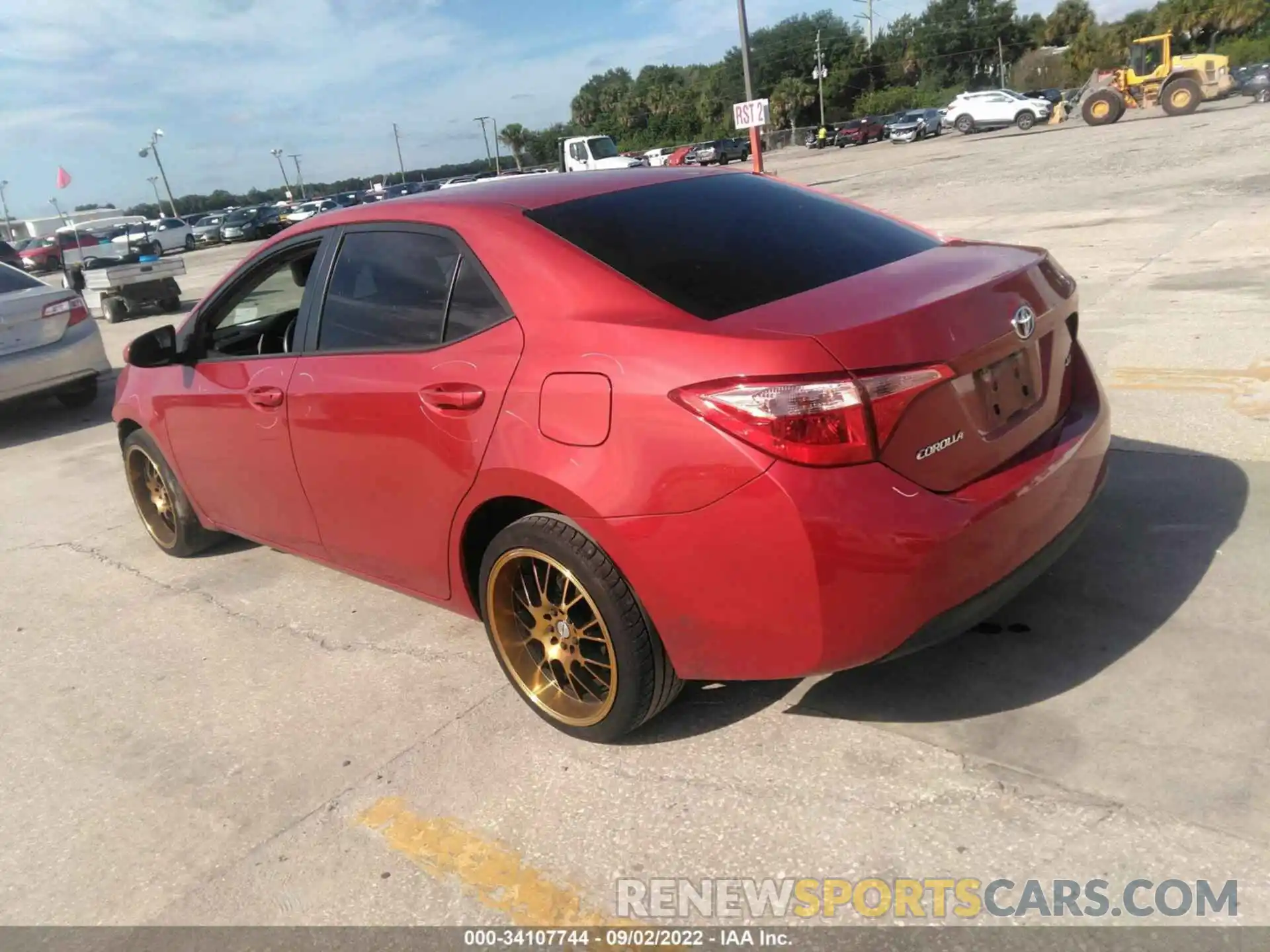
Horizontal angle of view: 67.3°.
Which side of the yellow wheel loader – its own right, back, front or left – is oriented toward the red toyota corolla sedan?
left

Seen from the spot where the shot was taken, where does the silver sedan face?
facing away from the viewer and to the left of the viewer

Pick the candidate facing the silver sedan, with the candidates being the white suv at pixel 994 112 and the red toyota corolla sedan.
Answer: the red toyota corolla sedan

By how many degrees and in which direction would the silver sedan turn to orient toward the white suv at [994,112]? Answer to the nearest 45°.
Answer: approximately 90° to its right

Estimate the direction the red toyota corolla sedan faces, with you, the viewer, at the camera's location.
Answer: facing away from the viewer and to the left of the viewer

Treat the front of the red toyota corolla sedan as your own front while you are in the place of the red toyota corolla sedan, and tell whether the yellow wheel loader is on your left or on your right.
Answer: on your right

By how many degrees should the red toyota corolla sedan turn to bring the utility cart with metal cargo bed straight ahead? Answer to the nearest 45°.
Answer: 0° — it already faces it

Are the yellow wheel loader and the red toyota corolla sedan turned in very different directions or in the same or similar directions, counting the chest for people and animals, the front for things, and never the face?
same or similar directions

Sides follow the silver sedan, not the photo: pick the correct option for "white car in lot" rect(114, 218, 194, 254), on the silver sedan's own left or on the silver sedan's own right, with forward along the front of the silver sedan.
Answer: on the silver sedan's own right

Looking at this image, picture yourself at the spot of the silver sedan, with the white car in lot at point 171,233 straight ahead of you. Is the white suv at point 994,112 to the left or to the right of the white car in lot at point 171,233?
right

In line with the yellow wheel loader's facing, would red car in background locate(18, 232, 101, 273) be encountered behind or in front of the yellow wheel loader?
in front

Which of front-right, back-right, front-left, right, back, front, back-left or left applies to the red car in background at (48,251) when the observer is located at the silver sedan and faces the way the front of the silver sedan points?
front-right

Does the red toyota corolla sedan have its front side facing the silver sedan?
yes

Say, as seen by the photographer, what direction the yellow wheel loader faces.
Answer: facing to the left of the viewer
